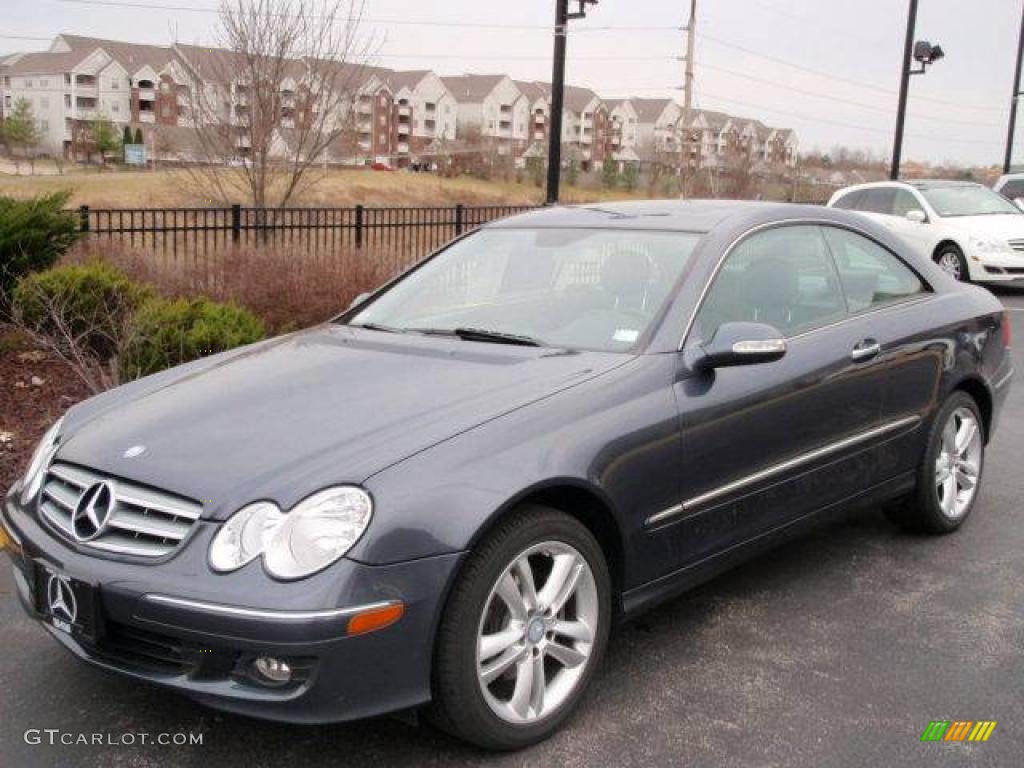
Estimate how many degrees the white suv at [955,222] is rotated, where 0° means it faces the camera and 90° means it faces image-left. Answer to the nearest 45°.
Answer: approximately 315°

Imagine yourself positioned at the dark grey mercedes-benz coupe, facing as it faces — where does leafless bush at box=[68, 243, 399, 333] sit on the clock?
The leafless bush is roughly at 4 o'clock from the dark grey mercedes-benz coupe.

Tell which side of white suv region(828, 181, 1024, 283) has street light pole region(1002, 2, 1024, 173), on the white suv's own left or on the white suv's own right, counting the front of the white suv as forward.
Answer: on the white suv's own left

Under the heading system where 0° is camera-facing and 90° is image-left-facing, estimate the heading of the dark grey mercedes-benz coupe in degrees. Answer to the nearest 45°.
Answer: approximately 45°

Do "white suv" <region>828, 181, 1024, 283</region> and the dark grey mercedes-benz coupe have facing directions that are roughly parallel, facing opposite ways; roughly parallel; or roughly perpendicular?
roughly perpendicular

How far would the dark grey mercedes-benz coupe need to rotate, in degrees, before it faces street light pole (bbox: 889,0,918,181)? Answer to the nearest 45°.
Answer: approximately 135° to its right

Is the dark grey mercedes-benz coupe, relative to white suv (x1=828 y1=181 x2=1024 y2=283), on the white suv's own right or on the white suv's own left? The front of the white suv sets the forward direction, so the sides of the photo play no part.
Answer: on the white suv's own right

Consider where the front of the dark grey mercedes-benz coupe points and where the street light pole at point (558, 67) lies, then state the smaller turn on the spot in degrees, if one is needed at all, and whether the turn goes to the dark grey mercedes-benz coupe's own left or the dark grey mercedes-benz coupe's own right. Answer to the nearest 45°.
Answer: approximately 135° to the dark grey mercedes-benz coupe's own right

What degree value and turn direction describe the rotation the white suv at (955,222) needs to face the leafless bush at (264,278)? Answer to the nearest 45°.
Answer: approximately 90° to its right

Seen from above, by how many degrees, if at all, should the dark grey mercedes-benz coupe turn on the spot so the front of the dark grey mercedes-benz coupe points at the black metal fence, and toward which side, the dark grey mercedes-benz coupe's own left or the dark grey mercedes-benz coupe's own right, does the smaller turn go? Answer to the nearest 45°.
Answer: approximately 135° to the dark grey mercedes-benz coupe's own right
